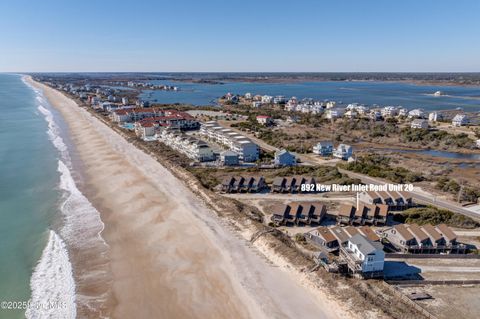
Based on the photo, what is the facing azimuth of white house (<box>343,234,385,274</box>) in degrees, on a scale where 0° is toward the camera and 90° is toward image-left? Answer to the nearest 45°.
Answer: approximately 45°

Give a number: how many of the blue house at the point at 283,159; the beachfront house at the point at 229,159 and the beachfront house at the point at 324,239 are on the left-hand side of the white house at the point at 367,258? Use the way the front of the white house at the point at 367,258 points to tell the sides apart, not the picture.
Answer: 0

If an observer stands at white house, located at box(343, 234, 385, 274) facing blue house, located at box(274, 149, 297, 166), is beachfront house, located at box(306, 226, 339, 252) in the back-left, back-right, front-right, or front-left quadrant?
front-left

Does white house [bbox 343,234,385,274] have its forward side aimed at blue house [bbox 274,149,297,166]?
no

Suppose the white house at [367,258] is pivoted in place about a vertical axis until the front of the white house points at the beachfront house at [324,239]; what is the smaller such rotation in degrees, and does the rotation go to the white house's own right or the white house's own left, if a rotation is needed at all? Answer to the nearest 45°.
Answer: approximately 90° to the white house's own right

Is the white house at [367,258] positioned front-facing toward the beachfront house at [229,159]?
no
